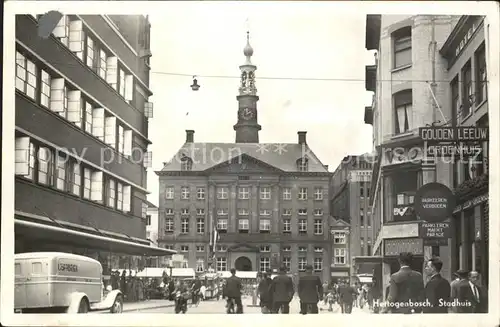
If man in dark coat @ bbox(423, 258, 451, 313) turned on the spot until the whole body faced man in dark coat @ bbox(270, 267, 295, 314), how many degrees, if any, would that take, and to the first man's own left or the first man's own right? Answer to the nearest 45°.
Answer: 0° — they already face them

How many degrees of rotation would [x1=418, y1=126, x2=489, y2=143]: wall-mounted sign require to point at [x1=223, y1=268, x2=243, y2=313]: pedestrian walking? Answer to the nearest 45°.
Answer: approximately 90° to its right
